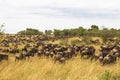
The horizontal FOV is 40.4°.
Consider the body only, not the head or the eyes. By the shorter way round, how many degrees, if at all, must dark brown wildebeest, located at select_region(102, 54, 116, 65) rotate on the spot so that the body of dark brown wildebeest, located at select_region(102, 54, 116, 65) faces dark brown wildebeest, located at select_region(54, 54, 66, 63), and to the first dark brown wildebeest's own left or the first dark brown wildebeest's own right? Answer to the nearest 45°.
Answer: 0° — it already faces it

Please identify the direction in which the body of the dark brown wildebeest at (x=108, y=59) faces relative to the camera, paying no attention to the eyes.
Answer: to the viewer's left
